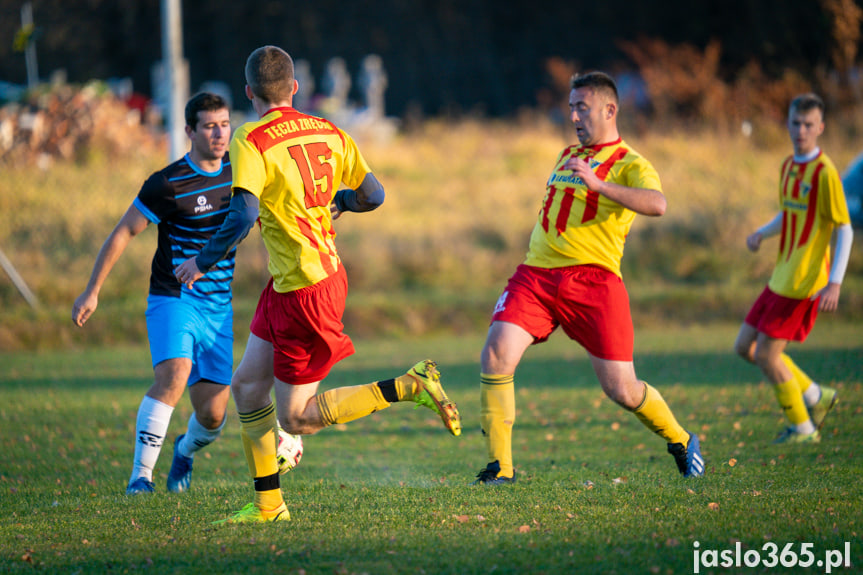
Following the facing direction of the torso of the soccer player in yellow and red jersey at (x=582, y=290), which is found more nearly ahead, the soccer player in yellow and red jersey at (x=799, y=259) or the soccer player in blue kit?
the soccer player in blue kit

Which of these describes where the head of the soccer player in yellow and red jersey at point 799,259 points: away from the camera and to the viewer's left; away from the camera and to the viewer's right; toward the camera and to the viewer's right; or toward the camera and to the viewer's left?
toward the camera and to the viewer's left

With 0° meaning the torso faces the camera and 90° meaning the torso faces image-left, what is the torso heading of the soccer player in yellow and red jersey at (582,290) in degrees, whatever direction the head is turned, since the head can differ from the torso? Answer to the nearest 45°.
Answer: approximately 45°

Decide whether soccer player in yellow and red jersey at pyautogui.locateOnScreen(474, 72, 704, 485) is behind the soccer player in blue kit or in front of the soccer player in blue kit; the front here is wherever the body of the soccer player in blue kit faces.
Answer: in front

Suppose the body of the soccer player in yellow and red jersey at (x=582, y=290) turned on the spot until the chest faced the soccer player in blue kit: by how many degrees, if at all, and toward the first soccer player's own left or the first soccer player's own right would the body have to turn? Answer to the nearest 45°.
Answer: approximately 45° to the first soccer player's own right

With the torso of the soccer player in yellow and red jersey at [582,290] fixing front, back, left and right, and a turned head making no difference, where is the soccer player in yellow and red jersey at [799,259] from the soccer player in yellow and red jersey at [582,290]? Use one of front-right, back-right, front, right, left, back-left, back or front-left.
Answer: back

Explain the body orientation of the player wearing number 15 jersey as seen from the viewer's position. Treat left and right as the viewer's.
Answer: facing away from the viewer and to the left of the viewer

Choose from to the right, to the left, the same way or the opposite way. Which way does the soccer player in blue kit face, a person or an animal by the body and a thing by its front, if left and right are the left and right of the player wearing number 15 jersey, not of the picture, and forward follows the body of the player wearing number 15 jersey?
the opposite way

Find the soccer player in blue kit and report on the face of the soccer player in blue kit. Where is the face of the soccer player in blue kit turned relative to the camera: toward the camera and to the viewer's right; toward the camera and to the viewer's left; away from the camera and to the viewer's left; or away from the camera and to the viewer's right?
toward the camera and to the viewer's right

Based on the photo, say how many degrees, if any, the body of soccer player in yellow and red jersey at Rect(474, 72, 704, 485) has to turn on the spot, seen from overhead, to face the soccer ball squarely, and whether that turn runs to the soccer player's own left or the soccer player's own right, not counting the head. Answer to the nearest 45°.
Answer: approximately 45° to the soccer player's own right

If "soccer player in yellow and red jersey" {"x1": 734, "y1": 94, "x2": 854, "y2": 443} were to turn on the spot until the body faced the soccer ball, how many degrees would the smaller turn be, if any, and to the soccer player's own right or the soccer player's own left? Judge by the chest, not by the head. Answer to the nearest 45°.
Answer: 0° — they already face it

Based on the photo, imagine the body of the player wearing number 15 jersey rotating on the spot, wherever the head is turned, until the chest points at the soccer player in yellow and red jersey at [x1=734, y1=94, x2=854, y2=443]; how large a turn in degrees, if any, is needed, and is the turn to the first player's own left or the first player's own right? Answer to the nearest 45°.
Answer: approximately 90° to the first player's own right
